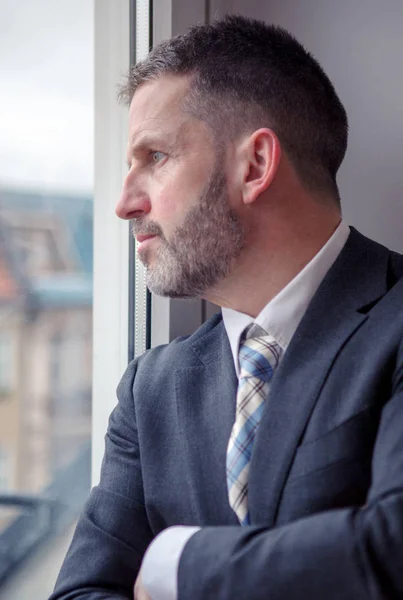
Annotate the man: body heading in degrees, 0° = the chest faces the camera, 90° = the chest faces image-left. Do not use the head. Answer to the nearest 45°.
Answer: approximately 45°

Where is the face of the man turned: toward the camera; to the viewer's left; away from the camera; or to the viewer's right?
to the viewer's left
